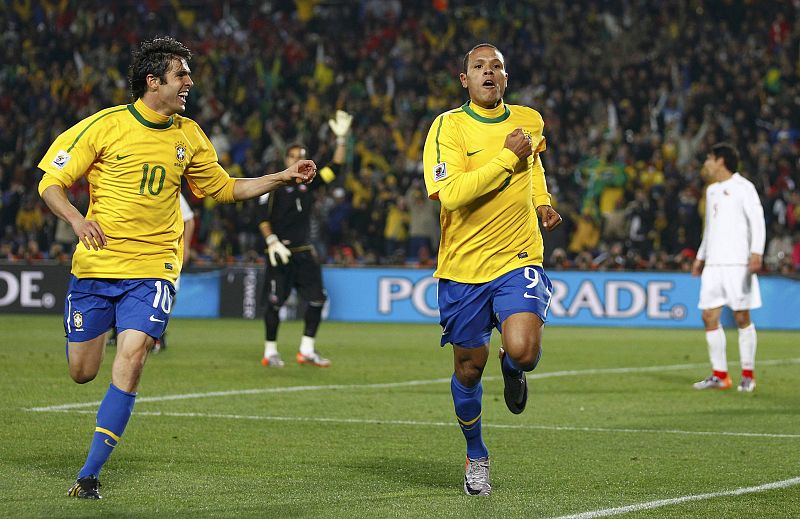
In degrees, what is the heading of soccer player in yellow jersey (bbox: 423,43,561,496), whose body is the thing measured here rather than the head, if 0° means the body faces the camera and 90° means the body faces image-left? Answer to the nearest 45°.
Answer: approximately 0°

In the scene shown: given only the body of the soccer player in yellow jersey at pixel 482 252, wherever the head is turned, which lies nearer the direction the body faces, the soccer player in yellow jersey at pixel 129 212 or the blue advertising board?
the soccer player in yellow jersey

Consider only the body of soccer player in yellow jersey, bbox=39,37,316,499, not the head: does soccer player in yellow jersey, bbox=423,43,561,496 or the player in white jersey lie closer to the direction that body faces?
the soccer player in yellow jersey

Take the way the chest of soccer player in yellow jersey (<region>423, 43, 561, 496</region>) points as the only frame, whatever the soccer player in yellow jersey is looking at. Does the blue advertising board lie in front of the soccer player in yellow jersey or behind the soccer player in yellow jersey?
behind

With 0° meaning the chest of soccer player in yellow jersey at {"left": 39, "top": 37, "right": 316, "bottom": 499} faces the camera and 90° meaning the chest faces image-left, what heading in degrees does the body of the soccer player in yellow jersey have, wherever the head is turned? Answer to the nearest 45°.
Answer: approximately 315°

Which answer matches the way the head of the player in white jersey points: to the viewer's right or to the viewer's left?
to the viewer's left

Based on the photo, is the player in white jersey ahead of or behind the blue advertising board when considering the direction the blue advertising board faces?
ahead

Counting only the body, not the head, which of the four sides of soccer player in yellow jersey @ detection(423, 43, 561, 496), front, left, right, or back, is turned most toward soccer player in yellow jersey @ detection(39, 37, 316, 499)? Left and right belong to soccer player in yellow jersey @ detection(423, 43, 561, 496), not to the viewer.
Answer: right

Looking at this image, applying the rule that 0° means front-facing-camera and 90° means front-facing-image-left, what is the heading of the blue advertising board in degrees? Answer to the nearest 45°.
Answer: approximately 0°

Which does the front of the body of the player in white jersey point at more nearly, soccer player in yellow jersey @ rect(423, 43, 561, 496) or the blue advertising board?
the soccer player in yellow jersey

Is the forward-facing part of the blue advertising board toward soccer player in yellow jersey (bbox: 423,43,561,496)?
yes

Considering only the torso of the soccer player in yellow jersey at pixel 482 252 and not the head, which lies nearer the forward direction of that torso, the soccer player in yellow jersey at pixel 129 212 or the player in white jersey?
the soccer player in yellow jersey

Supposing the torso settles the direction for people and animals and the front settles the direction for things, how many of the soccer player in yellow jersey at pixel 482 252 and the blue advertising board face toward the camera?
2
